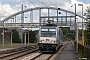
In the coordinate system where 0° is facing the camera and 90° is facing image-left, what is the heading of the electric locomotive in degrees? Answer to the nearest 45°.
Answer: approximately 0°
